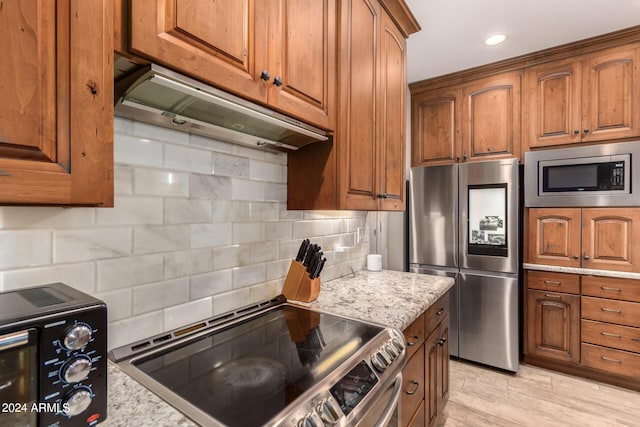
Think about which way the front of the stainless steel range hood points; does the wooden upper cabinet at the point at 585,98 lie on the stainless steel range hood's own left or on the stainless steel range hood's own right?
on the stainless steel range hood's own left

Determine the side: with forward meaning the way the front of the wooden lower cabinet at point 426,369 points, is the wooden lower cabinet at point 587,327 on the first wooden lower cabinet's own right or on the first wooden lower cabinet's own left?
on the first wooden lower cabinet's own left

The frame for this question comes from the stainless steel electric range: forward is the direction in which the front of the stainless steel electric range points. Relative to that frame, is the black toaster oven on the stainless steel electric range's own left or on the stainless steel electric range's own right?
on the stainless steel electric range's own right

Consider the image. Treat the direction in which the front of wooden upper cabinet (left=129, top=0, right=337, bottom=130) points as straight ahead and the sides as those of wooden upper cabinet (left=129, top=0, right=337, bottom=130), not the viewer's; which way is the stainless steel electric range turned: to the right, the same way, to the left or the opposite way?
the same way

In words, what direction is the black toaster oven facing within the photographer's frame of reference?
facing the viewer and to the right of the viewer

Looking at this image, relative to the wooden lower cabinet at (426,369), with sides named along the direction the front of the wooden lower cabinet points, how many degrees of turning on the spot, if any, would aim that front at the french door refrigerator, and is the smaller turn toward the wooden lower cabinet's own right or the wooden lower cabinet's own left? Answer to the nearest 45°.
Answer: approximately 90° to the wooden lower cabinet's own left

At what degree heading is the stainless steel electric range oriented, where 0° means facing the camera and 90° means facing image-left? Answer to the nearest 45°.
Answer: approximately 315°

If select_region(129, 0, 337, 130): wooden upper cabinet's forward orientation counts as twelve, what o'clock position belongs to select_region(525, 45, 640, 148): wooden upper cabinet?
select_region(525, 45, 640, 148): wooden upper cabinet is roughly at 10 o'clock from select_region(129, 0, 337, 130): wooden upper cabinet.

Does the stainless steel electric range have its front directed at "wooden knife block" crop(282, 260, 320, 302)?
no

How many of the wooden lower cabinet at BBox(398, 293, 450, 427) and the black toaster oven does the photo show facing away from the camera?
0

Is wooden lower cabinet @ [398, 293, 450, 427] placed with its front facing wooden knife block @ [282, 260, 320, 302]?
no

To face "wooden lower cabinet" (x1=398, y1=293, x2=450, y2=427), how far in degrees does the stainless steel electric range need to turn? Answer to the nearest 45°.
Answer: approximately 90° to its left

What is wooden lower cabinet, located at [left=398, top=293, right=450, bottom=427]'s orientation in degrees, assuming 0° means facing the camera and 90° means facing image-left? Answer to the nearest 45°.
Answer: approximately 270°

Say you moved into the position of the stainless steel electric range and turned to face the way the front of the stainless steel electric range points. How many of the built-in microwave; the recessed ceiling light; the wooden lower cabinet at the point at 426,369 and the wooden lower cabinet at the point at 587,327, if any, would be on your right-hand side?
0

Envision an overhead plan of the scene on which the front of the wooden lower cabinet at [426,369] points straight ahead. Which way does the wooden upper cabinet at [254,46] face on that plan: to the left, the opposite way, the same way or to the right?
the same way

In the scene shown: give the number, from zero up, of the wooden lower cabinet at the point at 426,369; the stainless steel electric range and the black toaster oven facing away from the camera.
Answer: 0

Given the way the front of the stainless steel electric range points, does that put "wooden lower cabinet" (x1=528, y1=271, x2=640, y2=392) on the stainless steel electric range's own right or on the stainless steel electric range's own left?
on the stainless steel electric range's own left

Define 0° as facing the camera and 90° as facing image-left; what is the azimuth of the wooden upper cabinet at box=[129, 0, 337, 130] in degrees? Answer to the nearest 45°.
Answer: approximately 315°
